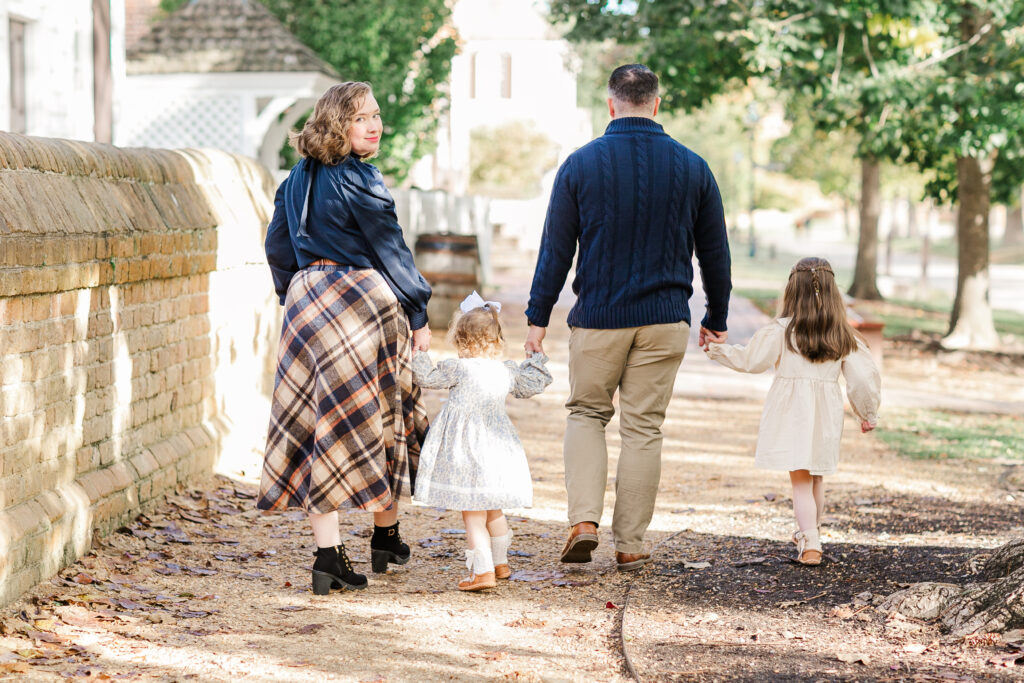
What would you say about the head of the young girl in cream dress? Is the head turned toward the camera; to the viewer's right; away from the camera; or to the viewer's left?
away from the camera

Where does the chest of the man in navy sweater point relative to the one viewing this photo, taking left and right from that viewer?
facing away from the viewer

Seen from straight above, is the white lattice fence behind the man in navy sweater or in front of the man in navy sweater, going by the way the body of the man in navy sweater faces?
in front

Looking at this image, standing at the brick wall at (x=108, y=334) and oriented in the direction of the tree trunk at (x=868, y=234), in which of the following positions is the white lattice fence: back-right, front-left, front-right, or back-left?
front-left

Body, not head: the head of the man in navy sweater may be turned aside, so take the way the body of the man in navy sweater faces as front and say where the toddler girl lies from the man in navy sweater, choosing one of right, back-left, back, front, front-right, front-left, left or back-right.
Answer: back-left

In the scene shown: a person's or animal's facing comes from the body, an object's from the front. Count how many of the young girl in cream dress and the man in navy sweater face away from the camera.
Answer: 2

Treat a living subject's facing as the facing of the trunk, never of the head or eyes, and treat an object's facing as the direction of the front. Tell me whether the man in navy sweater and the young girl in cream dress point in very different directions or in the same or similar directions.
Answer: same or similar directions

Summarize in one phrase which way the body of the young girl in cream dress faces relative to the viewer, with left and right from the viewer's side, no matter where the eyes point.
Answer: facing away from the viewer

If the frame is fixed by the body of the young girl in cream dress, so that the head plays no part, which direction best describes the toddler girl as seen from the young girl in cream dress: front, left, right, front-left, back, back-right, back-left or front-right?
back-left

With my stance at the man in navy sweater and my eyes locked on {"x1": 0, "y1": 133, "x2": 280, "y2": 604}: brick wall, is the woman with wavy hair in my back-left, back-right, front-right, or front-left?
front-left

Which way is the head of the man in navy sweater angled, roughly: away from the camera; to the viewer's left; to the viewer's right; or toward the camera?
away from the camera

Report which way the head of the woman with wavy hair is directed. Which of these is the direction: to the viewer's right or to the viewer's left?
to the viewer's right
